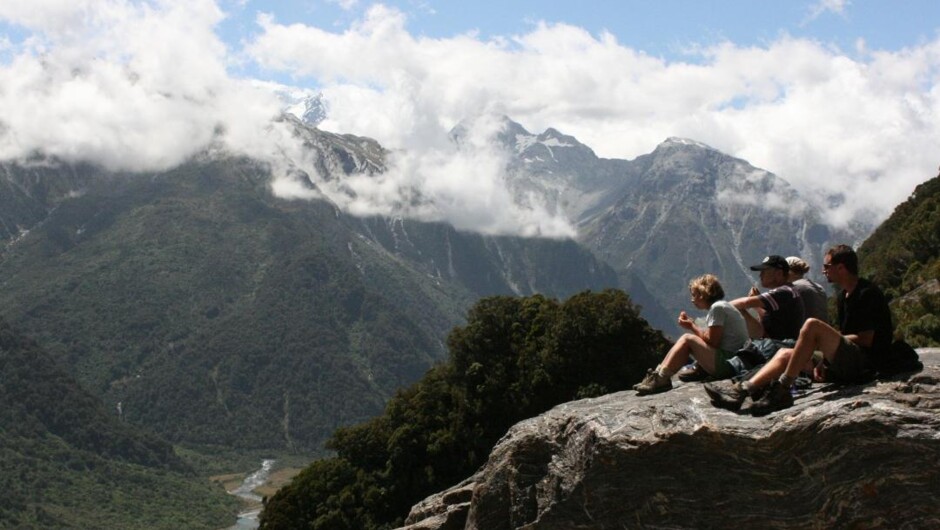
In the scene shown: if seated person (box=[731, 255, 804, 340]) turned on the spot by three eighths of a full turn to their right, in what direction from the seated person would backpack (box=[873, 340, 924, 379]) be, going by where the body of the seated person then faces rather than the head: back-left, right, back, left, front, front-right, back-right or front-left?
right

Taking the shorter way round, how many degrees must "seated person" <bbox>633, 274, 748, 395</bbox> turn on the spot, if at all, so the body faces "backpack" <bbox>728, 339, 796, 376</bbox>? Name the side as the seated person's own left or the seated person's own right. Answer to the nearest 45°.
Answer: approximately 135° to the seated person's own left

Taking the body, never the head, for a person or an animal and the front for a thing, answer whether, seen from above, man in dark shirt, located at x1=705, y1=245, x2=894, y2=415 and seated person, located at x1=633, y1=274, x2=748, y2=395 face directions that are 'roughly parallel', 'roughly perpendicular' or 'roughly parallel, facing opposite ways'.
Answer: roughly parallel

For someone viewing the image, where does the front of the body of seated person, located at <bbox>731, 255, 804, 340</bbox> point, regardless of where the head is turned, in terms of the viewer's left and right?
facing to the left of the viewer

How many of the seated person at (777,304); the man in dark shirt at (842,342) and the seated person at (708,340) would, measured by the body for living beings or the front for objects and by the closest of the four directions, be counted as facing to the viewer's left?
3

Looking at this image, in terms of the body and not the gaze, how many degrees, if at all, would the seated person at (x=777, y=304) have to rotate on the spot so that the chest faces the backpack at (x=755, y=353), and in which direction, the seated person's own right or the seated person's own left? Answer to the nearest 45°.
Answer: approximately 45° to the seated person's own left

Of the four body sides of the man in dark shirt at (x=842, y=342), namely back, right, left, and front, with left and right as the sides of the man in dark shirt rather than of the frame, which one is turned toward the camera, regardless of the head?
left

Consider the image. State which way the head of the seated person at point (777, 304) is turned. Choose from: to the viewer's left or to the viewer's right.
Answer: to the viewer's left

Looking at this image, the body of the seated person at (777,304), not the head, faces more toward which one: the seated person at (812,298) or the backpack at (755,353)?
the backpack

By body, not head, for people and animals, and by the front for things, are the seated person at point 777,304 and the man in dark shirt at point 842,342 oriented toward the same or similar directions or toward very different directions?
same or similar directions

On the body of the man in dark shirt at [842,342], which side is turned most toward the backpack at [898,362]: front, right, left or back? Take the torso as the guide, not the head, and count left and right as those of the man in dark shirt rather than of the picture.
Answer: back

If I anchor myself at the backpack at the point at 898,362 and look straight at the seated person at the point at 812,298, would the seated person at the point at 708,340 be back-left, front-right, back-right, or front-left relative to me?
front-left

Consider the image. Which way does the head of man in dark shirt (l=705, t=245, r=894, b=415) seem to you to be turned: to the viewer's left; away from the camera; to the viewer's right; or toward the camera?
to the viewer's left

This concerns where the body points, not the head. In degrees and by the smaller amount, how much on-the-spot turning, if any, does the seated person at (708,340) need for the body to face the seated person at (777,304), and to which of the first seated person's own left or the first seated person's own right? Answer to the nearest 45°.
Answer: approximately 180°

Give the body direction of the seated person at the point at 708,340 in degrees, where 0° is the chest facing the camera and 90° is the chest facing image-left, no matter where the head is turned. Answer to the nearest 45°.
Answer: approximately 90°

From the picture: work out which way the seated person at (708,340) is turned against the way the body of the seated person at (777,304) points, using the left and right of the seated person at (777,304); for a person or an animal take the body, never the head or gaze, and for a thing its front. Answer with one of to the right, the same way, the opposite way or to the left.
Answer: the same way
